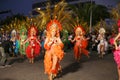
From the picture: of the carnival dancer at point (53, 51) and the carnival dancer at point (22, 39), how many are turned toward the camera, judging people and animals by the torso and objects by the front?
2

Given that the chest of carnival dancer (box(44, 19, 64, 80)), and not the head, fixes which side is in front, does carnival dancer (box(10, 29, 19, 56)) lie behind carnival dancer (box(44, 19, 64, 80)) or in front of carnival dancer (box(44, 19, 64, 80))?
behind

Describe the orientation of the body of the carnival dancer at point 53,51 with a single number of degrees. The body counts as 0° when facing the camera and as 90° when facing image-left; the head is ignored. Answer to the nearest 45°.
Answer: approximately 0°

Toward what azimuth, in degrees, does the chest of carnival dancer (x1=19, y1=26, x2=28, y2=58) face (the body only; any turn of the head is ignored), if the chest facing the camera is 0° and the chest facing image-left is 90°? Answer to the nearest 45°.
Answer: approximately 0°
